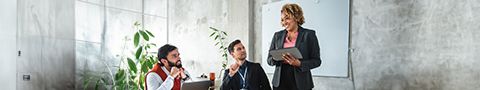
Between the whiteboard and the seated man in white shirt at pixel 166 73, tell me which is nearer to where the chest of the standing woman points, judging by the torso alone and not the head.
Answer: the seated man in white shirt

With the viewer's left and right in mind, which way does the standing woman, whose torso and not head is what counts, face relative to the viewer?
facing the viewer and to the left of the viewer

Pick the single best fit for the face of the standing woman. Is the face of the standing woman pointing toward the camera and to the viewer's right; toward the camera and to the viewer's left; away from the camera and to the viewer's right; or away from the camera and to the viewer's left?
toward the camera and to the viewer's left

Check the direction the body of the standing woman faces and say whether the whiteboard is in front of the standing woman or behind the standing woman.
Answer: behind
